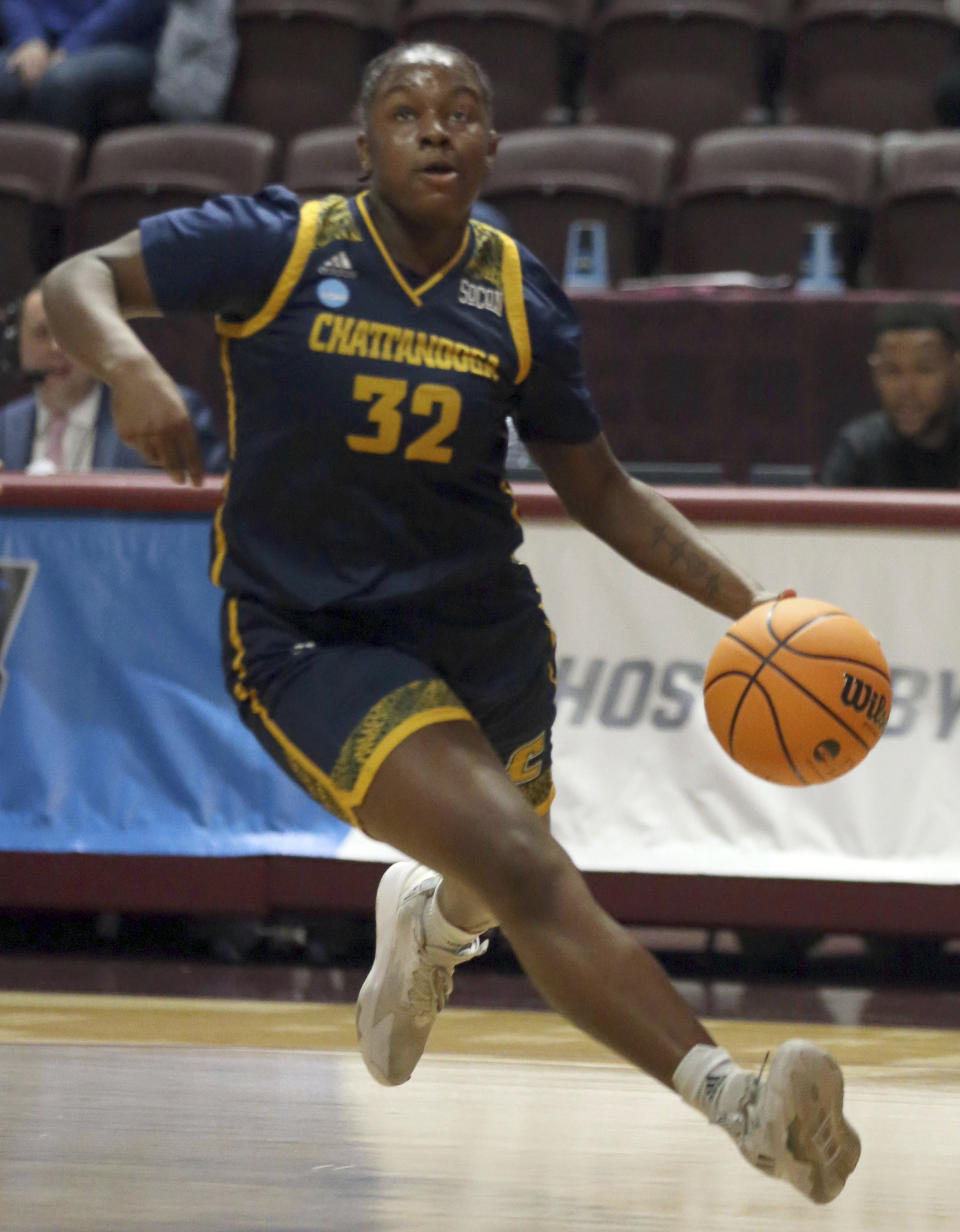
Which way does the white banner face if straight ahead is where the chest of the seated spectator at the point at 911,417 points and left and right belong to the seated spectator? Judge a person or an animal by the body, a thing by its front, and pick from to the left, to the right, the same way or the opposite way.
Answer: the same way

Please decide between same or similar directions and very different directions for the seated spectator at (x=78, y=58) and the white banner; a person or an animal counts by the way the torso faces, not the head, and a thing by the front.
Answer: same or similar directions

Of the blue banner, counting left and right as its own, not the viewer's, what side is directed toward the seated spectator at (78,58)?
back

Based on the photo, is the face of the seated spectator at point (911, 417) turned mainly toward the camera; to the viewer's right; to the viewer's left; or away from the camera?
toward the camera

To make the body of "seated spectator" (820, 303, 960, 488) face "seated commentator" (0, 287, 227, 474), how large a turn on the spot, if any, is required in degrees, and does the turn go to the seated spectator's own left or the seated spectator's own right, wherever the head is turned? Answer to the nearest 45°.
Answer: approximately 90° to the seated spectator's own right

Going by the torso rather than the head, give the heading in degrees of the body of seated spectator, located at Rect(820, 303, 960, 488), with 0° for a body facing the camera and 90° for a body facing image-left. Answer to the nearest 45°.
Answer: approximately 0°

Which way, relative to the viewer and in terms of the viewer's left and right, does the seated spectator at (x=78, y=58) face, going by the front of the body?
facing the viewer

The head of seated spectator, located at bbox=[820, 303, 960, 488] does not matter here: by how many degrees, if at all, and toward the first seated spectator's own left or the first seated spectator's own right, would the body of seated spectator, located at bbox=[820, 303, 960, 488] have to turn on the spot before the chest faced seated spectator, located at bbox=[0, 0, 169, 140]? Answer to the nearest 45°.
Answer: approximately 135° to the first seated spectator's own right

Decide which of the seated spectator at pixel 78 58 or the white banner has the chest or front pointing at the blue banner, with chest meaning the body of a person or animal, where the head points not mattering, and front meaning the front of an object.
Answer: the seated spectator

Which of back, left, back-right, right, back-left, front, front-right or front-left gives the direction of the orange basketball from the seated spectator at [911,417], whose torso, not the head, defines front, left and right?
front

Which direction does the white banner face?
toward the camera

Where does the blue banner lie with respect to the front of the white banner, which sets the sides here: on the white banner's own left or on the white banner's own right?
on the white banner's own right

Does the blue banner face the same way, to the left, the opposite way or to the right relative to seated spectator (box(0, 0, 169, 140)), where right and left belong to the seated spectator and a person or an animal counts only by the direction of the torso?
the same way

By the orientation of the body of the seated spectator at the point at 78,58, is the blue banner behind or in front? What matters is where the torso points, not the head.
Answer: in front

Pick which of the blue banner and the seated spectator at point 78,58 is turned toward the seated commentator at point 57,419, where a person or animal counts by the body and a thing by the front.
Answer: the seated spectator at point 78,58

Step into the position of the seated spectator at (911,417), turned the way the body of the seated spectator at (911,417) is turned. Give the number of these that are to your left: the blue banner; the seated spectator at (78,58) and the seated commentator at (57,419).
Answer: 0

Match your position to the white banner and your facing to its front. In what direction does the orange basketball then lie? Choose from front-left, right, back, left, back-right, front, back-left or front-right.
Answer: front

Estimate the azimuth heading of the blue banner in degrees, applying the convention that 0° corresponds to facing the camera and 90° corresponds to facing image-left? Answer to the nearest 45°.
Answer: approximately 0°

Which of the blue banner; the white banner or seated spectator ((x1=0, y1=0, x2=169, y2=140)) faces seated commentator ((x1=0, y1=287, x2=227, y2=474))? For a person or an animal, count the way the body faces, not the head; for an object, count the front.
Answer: seated spectator ((x1=0, y1=0, x2=169, y2=140))
